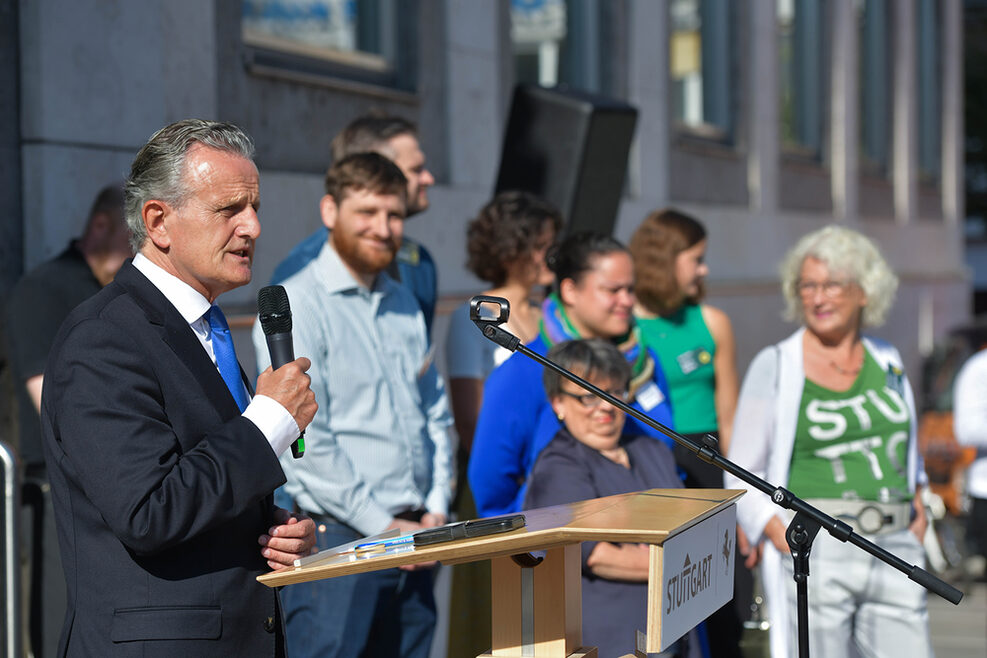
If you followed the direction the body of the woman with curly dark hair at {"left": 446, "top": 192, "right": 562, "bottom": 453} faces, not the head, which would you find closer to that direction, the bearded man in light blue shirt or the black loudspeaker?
the bearded man in light blue shirt

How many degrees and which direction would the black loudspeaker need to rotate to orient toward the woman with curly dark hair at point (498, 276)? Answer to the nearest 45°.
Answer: approximately 45° to its right

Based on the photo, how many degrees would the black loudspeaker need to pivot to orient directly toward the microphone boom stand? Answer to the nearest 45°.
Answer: approximately 45° to its right

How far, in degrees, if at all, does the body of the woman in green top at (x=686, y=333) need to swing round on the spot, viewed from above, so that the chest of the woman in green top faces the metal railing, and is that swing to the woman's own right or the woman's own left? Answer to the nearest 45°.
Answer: approximately 90° to the woman's own right

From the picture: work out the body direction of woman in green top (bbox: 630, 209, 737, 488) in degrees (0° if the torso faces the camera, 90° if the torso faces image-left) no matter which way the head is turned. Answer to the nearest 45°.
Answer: approximately 315°

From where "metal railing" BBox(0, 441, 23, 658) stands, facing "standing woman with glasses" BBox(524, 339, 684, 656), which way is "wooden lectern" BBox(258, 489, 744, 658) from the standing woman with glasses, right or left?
right

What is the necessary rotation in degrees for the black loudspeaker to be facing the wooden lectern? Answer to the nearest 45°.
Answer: approximately 45° to its right

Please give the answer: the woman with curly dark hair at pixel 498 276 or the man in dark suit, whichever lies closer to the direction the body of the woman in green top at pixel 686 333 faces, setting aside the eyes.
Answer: the man in dark suit
